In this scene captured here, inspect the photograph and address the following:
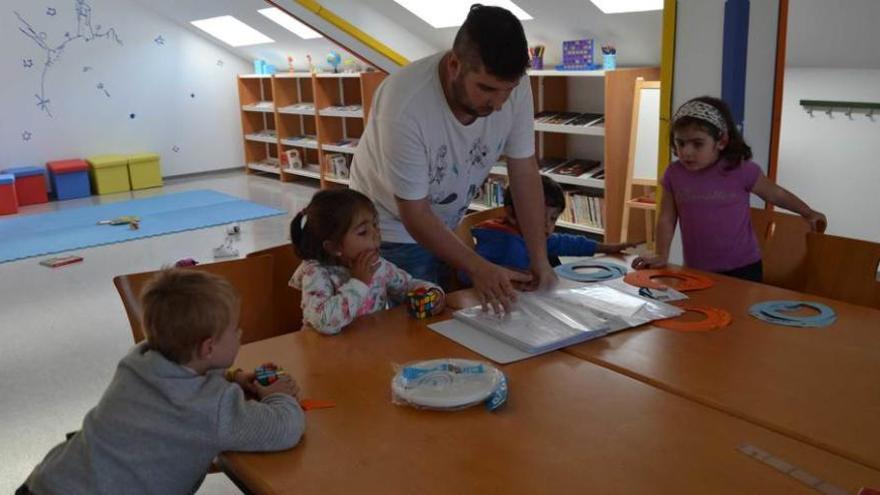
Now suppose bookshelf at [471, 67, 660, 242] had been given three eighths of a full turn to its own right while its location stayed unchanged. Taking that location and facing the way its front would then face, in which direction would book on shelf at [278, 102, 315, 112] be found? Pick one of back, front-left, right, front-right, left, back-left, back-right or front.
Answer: front-left

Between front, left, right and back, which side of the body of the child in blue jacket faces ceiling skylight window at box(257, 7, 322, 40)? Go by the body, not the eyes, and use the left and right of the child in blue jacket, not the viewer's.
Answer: back

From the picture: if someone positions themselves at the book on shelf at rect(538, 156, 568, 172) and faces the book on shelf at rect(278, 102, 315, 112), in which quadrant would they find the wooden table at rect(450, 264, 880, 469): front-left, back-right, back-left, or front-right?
back-left

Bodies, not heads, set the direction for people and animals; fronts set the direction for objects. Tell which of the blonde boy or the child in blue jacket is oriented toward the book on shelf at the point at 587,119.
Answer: the blonde boy

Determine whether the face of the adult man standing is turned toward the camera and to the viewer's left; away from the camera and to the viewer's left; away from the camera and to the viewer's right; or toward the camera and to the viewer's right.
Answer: toward the camera and to the viewer's right

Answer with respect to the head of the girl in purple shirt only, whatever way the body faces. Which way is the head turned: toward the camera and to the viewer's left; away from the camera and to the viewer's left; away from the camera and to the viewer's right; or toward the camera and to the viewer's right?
toward the camera and to the viewer's left

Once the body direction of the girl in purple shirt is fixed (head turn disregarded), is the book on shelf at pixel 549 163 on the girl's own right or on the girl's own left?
on the girl's own right

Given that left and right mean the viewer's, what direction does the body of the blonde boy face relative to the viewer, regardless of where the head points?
facing away from the viewer and to the right of the viewer

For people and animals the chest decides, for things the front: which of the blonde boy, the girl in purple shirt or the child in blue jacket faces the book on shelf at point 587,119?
the blonde boy

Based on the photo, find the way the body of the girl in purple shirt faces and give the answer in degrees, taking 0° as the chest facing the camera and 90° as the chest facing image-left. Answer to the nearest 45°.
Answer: approximately 45°

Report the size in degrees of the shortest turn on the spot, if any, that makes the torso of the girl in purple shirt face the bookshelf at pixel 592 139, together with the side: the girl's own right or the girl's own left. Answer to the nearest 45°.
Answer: approximately 135° to the girl's own right

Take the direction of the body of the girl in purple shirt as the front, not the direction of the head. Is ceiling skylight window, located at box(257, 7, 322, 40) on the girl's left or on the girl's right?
on the girl's right

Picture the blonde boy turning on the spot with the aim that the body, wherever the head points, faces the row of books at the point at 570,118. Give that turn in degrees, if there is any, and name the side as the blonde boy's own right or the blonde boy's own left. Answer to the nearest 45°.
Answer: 0° — they already face it

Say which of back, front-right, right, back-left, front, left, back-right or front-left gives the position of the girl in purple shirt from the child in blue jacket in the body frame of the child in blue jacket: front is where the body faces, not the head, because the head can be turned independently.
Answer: front-left
